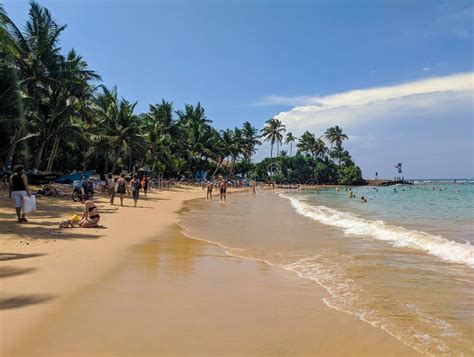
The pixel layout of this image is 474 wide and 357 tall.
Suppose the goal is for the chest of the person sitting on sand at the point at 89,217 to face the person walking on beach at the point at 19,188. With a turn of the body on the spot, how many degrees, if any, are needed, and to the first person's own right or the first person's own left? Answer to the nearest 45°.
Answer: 0° — they already face them

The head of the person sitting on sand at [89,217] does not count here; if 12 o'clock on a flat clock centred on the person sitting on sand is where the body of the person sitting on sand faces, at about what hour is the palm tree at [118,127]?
The palm tree is roughly at 3 o'clock from the person sitting on sand.

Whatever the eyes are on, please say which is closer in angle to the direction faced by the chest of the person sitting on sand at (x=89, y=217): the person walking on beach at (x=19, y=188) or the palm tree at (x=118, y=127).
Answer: the person walking on beach

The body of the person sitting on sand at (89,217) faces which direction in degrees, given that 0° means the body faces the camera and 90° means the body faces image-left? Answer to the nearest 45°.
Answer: approximately 90°

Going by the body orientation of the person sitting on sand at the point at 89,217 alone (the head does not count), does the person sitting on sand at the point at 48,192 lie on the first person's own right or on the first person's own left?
on the first person's own right

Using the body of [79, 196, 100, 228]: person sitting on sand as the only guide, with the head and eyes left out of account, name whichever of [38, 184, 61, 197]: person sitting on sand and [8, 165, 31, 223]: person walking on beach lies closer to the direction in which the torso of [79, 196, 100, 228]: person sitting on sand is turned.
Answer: the person walking on beach
